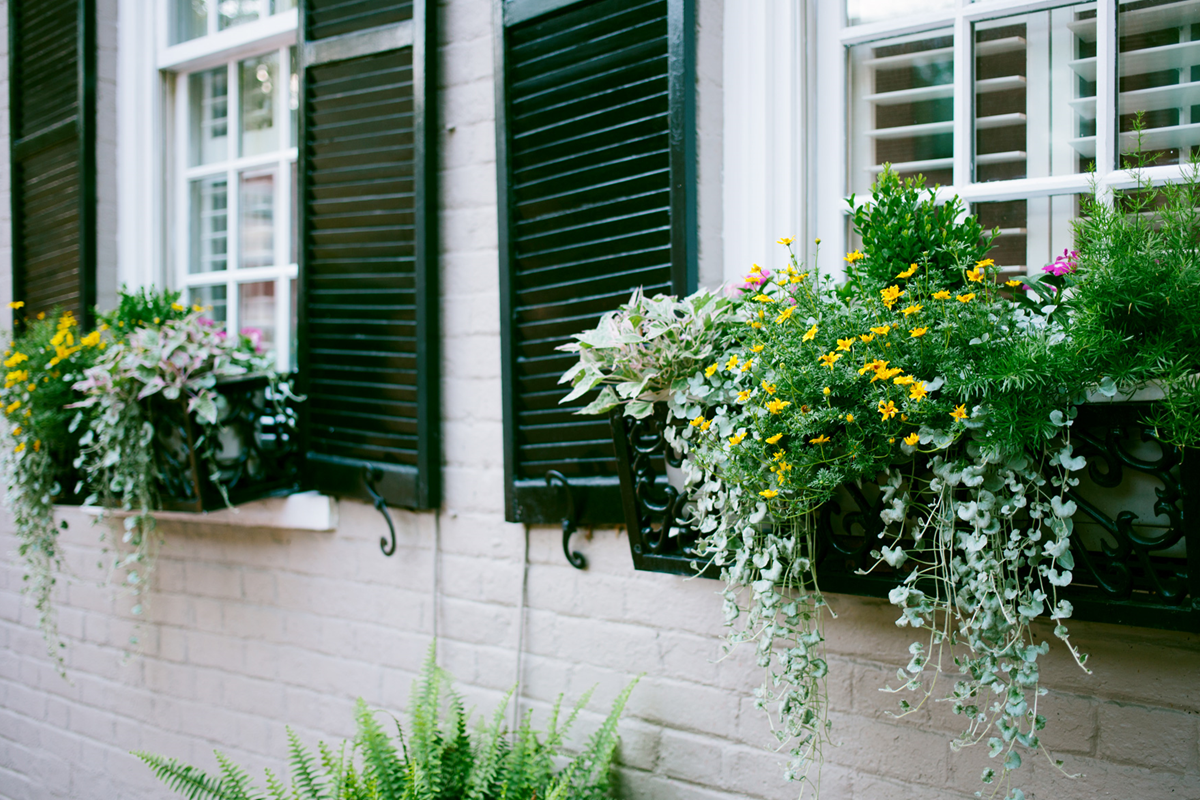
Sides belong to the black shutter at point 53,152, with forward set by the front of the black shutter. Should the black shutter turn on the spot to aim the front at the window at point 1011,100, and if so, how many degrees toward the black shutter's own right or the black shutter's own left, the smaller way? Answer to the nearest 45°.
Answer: approximately 90° to the black shutter's own left

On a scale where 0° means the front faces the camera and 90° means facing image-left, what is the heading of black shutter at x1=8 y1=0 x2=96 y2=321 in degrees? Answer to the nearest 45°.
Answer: approximately 45°

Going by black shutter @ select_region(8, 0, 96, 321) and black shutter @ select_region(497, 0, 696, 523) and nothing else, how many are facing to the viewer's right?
0

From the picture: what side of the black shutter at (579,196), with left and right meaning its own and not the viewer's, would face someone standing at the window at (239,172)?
right

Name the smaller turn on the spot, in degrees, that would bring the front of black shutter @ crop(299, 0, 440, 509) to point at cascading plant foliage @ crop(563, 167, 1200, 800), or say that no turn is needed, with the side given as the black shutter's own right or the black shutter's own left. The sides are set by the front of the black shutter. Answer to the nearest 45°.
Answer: approximately 90° to the black shutter's own left

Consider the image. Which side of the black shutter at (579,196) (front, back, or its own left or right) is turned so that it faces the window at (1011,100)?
left

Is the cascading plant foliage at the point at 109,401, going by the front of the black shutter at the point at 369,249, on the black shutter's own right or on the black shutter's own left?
on the black shutter's own right

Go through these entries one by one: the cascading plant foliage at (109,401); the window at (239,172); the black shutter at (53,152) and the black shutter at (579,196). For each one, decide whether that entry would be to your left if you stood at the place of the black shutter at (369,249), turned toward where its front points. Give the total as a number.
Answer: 1

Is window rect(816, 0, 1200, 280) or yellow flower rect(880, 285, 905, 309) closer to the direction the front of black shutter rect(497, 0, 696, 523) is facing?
the yellow flower

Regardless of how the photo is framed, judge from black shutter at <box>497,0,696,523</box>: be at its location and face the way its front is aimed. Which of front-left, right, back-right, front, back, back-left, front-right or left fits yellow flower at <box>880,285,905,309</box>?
left
